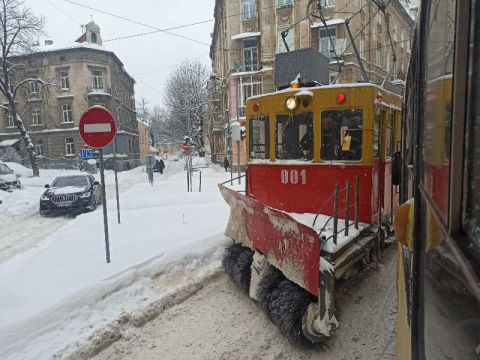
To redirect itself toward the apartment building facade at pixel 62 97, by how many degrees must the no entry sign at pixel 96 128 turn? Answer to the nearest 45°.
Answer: approximately 180°

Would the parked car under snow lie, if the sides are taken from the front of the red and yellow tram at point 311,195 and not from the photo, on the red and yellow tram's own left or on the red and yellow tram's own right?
on the red and yellow tram's own right

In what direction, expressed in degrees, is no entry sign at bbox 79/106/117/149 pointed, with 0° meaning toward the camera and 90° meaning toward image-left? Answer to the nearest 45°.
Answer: approximately 0°

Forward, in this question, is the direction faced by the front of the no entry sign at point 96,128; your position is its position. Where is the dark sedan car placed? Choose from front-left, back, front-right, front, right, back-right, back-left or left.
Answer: back

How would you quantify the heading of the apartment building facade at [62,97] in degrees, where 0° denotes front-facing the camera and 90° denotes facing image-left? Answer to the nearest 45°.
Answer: approximately 0°

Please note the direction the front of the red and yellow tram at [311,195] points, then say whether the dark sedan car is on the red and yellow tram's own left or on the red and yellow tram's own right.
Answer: on the red and yellow tram's own right

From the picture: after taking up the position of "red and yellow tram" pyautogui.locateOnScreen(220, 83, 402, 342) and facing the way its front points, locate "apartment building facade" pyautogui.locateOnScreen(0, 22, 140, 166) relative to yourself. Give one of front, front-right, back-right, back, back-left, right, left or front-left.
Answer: right

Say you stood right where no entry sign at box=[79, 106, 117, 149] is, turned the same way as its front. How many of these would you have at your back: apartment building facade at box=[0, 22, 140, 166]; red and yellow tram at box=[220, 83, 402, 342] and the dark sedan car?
2

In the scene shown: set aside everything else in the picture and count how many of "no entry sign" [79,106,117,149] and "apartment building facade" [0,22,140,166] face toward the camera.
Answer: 2

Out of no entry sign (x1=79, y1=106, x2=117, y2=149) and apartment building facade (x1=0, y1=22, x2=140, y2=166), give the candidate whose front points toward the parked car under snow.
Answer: the apartment building facade

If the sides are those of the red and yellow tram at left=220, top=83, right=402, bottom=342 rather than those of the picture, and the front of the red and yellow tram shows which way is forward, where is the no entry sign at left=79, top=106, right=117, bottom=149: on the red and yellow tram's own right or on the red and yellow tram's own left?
on the red and yellow tram's own right

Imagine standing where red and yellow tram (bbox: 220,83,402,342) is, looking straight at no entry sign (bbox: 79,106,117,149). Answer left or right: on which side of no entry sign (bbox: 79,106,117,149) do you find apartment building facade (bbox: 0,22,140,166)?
right

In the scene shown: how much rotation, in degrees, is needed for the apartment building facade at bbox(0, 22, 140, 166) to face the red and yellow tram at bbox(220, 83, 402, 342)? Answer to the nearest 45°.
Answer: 0° — it already faces it

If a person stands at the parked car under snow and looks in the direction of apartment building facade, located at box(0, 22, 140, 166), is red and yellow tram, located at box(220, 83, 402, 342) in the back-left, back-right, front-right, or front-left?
back-right
